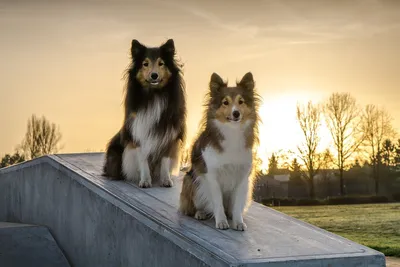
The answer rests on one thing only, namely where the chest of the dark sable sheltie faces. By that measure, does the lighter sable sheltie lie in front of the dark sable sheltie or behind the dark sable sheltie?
in front

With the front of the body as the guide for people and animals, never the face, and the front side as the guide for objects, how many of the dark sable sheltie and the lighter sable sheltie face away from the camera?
0

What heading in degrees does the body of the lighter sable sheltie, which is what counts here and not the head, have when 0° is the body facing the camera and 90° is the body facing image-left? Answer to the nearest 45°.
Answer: approximately 315°
